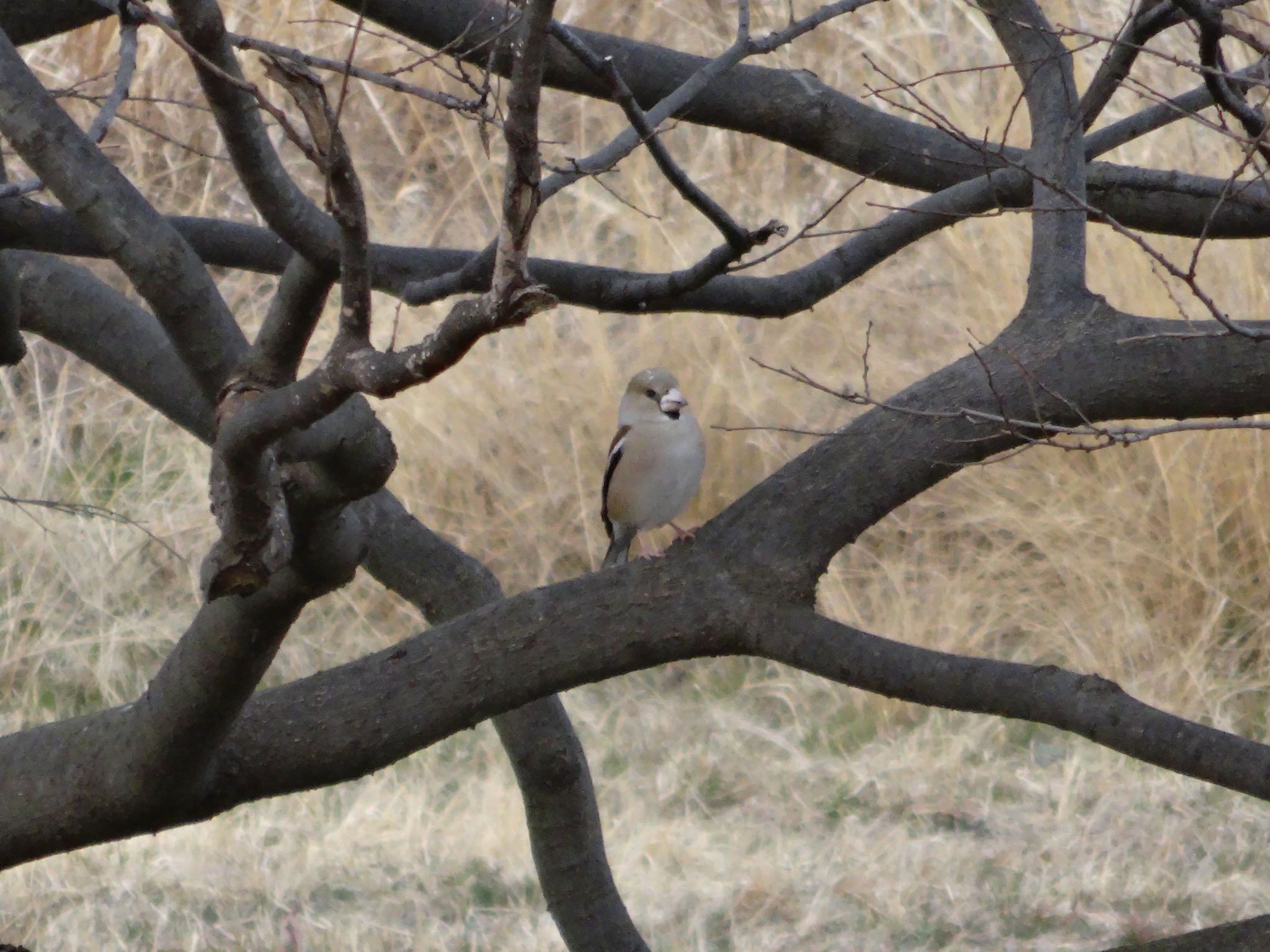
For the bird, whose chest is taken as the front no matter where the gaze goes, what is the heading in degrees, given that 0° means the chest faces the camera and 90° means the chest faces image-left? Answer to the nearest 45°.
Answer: approximately 315°
